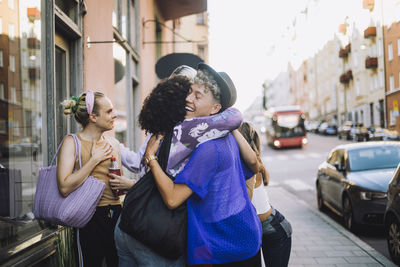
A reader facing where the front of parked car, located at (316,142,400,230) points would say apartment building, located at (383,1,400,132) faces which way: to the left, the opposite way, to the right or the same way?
to the right

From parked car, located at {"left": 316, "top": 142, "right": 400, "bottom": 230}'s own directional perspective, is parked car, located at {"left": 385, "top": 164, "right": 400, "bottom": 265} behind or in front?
in front

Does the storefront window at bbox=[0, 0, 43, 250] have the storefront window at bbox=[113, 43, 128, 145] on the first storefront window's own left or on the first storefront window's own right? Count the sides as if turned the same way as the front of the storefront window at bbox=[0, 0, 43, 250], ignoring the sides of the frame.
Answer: on the first storefront window's own left

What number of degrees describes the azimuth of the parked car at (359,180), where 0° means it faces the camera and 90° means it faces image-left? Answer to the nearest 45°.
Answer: approximately 315°

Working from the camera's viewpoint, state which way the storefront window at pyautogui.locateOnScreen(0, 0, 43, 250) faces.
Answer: facing the viewer and to the right of the viewer

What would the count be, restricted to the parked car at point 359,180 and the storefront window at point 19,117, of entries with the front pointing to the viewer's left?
0

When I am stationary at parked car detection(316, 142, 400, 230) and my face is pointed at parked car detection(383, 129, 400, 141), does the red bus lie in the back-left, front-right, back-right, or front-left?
front-left

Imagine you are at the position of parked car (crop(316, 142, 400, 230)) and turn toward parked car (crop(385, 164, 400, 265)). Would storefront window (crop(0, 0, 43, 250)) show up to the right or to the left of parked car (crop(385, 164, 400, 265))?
right

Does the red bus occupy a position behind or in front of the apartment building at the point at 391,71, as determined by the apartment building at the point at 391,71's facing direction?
in front

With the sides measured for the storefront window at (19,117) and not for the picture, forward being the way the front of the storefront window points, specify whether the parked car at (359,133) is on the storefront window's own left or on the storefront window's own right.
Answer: on the storefront window's own left

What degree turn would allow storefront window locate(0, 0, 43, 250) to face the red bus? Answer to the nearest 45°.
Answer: approximately 90° to its left
